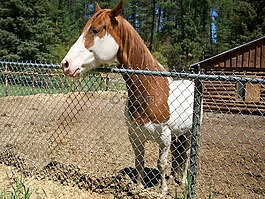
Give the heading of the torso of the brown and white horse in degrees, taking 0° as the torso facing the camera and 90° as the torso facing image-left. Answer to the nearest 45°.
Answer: approximately 45°

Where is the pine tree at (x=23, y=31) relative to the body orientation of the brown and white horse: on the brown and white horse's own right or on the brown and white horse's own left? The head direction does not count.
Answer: on the brown and white horse's own right
